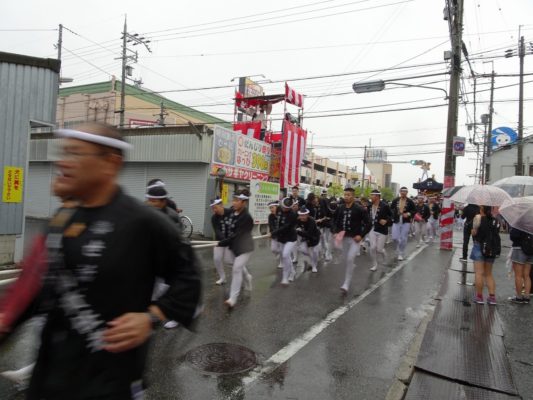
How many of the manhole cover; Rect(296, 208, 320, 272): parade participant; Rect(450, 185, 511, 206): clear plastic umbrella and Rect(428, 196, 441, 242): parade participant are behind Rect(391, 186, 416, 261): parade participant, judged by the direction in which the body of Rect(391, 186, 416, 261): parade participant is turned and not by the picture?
1

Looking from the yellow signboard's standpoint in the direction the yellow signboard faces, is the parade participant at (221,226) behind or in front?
in front

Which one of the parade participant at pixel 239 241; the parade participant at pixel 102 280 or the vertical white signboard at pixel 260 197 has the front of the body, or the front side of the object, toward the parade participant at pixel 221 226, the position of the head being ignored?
the vertical white signboard

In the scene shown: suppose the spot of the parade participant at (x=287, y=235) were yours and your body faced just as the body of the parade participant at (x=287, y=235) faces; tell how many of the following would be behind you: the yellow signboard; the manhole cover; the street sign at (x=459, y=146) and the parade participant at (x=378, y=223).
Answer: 2

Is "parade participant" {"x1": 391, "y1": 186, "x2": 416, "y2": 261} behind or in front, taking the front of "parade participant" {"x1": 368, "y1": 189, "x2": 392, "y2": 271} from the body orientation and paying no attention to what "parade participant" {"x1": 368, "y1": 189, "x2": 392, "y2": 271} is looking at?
behind

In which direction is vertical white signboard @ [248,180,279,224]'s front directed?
toward the camera

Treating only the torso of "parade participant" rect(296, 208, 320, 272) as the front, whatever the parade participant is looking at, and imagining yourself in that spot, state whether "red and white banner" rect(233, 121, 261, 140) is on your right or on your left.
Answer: on your right

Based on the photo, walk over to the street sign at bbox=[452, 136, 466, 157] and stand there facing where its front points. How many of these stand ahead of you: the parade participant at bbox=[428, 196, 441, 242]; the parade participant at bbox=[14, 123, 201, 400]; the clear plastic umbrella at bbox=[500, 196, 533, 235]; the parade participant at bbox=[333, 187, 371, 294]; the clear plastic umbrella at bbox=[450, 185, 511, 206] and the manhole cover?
5

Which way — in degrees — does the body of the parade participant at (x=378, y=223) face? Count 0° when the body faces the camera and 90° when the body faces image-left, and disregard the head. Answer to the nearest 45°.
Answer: approximately 45°

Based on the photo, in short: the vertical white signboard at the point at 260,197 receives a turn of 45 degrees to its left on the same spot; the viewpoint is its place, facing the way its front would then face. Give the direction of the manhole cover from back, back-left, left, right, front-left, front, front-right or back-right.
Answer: front-right

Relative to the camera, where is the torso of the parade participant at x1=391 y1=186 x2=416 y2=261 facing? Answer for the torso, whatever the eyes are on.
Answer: toward the camera

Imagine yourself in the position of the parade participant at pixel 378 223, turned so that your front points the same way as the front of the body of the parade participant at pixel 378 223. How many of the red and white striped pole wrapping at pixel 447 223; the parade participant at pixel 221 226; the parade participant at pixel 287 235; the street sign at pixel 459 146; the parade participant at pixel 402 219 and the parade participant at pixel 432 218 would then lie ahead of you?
2
